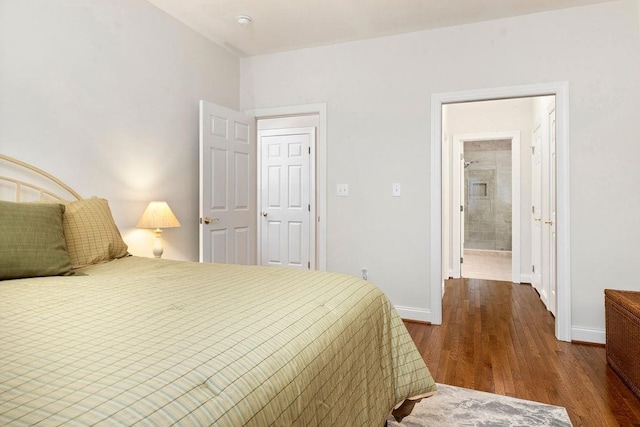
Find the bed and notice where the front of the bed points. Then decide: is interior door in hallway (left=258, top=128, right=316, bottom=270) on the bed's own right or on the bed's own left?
on the bed's own left

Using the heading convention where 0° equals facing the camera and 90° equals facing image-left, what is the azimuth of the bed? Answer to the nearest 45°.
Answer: approximately 315°

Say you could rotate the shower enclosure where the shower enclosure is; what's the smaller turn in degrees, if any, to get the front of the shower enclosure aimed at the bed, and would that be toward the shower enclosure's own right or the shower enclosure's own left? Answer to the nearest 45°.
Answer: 0° — it already faces it

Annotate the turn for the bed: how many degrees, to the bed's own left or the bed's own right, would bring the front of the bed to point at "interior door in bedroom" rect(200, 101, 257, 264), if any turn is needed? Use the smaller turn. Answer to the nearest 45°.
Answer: approximately 135° to the bed's own left

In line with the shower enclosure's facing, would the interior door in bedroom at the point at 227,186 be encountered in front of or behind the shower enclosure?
in front

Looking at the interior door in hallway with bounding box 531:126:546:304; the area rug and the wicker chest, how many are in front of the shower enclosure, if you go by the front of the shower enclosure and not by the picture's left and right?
3

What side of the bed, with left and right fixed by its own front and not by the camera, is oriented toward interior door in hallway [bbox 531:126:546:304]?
left

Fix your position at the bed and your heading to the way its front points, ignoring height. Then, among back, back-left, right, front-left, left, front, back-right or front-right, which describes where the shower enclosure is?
left

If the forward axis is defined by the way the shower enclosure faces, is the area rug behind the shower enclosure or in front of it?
in front

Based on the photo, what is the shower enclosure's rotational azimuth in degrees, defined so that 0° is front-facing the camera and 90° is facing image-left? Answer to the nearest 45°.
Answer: approximately 0°

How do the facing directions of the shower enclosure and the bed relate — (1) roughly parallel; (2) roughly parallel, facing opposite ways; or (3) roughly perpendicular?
roughly perpendicular

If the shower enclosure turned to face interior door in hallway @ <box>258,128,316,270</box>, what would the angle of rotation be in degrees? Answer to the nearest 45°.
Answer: approximately 45° to its right
